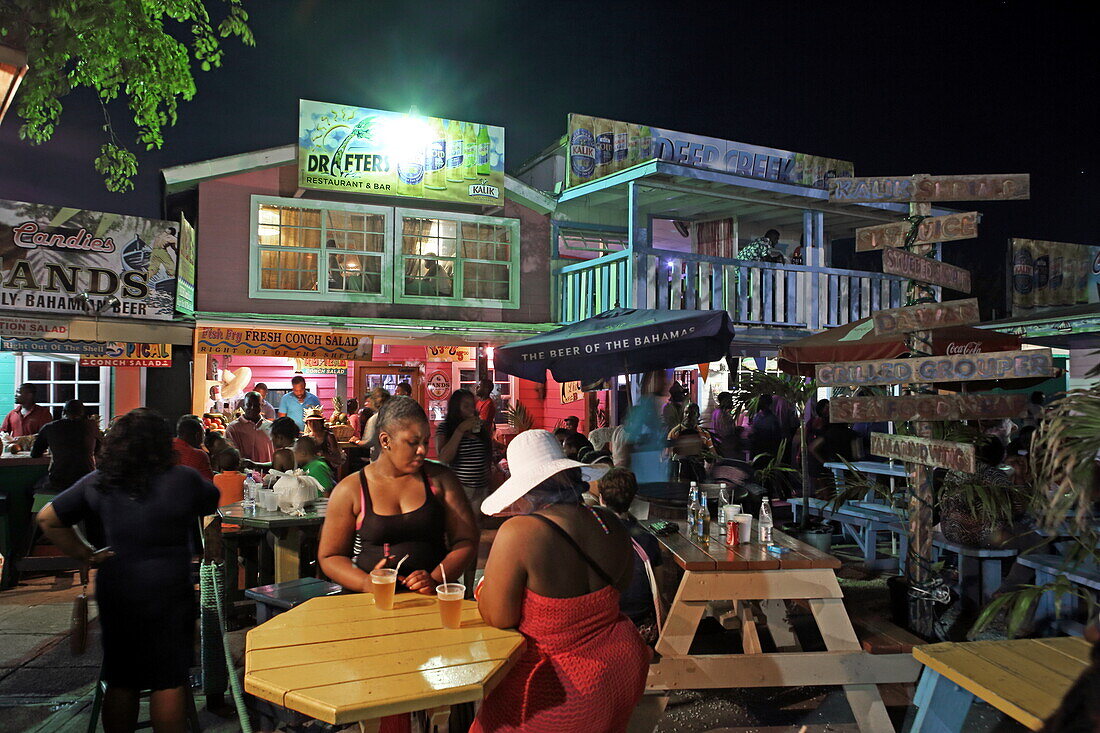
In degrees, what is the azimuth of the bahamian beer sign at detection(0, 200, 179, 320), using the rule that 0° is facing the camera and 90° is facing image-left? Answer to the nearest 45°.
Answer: approximately 0°

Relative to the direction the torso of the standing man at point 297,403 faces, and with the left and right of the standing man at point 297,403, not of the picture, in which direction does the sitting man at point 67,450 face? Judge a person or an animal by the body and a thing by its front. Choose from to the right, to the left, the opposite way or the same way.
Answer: the opposite way

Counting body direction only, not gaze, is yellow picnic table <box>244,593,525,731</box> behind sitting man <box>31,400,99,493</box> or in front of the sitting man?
behind

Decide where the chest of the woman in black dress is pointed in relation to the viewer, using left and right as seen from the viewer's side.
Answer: facing away from the viewer

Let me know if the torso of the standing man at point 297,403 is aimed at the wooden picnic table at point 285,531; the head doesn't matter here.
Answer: yes

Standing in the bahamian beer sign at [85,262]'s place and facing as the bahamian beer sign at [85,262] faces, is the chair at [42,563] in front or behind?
in front

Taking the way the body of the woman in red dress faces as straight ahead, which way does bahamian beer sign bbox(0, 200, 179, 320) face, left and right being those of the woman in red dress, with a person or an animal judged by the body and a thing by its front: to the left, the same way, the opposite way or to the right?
the opposite way

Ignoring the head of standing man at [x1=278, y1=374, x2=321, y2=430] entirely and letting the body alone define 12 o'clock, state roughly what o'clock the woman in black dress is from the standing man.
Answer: The woman in black dress is roughly at 12 o'clock from the standing man.

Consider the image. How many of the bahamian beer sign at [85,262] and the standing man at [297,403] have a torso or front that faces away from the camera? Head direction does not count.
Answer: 0

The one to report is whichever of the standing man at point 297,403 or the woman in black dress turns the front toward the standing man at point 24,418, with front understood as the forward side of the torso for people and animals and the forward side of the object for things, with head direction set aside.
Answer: the woman in black dress

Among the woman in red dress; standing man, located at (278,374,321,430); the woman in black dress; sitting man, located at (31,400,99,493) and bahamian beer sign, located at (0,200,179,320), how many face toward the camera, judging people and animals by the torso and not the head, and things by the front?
2

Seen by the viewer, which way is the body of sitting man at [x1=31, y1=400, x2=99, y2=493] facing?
away from the camera
